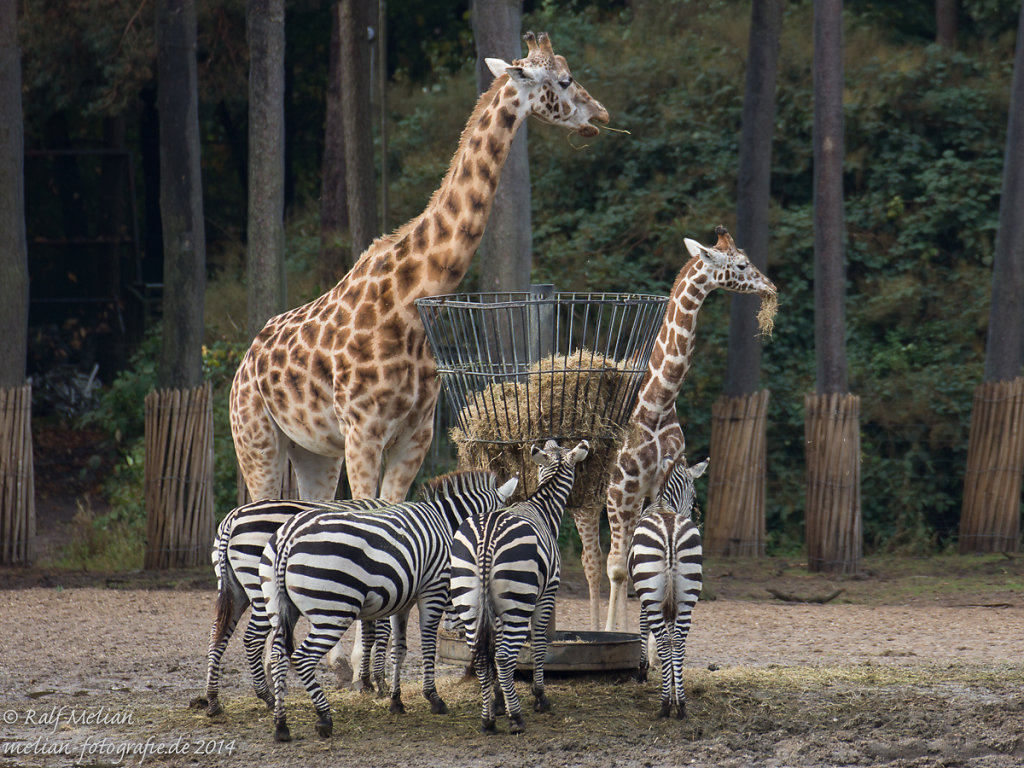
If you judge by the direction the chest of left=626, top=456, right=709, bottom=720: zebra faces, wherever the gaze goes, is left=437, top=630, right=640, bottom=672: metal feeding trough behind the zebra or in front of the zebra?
in front

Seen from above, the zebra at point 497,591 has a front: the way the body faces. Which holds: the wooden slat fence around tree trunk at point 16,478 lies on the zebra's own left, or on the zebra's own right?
on the zebra's own left

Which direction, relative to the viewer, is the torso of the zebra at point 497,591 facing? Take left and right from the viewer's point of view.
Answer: facing away from the viewer and to the right of the viewer

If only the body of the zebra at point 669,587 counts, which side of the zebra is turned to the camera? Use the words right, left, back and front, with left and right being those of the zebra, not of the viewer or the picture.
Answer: back

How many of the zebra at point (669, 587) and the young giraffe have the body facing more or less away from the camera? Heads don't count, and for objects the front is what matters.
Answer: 1

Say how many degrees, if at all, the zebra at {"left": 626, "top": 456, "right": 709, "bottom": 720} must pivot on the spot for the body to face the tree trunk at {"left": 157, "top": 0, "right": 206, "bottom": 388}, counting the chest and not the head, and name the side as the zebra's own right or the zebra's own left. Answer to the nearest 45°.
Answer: approximately 45° to the zebra's own left

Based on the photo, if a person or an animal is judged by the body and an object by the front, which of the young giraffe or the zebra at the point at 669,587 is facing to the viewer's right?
the young giraffe

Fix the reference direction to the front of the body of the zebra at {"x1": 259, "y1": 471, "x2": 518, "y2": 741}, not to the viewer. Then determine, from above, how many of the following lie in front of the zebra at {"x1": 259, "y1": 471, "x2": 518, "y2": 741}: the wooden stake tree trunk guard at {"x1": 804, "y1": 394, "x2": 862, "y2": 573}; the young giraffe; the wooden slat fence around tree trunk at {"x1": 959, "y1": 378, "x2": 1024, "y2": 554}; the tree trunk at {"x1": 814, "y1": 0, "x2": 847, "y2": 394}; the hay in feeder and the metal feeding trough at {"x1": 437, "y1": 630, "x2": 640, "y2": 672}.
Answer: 6

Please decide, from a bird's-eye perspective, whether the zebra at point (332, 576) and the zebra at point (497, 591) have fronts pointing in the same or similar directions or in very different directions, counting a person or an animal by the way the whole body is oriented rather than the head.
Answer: same or similar directions

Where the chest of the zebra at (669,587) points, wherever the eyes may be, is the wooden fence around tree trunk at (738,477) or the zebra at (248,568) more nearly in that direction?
the wooden fence around tree trunk

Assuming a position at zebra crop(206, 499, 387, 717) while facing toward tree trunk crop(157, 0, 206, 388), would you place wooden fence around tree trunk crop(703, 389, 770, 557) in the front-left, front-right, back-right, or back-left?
front-right

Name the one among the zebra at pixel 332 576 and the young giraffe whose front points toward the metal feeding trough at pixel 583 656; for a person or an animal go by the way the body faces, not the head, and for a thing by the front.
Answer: the zebra

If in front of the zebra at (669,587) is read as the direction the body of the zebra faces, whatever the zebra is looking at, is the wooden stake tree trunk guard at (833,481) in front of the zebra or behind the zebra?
in front

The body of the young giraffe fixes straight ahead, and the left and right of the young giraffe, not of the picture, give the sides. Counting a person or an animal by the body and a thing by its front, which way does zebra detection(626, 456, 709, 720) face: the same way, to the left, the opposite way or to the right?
to the left

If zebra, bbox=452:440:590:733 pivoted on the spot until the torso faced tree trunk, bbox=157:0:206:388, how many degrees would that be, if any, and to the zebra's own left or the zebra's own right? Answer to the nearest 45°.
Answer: approximately 90° to the zebra's own left

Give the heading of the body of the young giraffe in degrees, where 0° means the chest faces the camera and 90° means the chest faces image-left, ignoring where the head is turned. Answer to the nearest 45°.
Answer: approximately 270°
